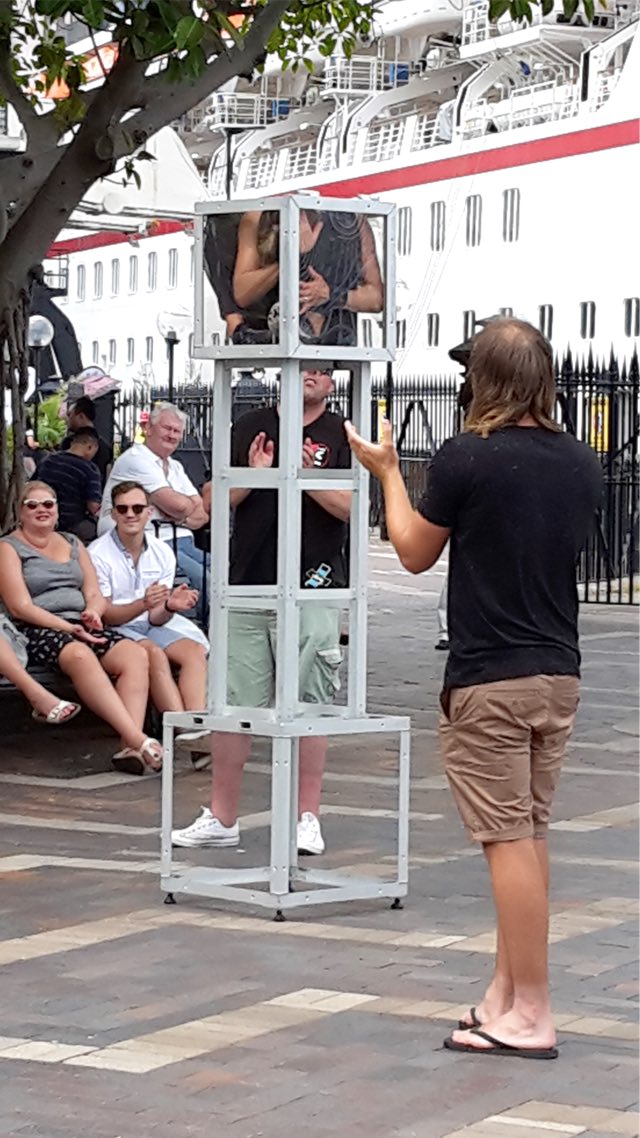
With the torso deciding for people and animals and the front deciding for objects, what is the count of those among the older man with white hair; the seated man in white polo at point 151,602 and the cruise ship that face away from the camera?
0

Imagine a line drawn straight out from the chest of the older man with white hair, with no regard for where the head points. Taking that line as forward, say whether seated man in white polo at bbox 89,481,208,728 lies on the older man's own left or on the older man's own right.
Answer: on the older man's own right

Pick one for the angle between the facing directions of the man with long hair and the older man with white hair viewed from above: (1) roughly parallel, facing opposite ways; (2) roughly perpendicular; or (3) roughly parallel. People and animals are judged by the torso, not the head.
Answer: roughly parallel, facing opposite ways

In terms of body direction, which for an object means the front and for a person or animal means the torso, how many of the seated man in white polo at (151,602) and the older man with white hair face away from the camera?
0

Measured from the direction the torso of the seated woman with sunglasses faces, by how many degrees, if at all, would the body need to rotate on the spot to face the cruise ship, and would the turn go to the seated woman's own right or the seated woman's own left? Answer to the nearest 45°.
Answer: approximately 135° to the seated woman's own left

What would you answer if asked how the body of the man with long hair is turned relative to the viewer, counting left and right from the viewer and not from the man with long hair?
facing away from the viewer and to the left of the viewer

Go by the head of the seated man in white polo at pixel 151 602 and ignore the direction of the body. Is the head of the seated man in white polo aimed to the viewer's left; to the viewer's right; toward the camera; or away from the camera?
toward the camera

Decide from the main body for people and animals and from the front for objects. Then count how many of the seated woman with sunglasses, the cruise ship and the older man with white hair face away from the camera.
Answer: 0

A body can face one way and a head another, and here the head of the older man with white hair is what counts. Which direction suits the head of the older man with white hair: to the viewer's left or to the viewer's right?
to the viewer's right

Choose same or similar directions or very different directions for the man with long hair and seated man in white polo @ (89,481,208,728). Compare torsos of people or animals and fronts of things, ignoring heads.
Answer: very different directions

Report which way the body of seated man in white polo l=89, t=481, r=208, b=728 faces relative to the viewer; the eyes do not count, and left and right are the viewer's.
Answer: facing the viewer and to the right of the viewer
